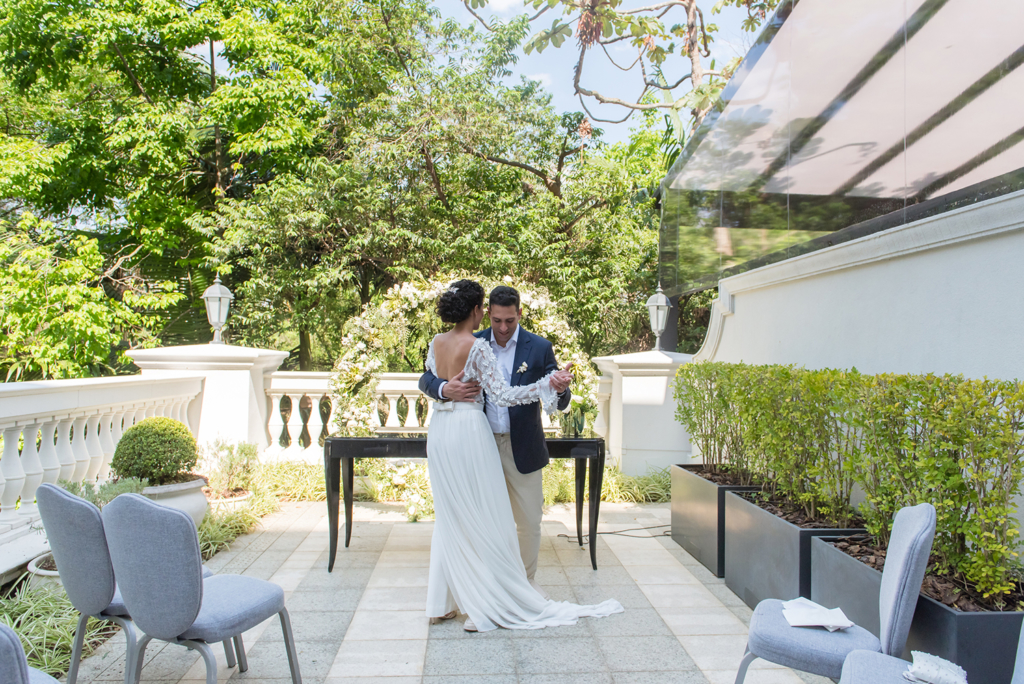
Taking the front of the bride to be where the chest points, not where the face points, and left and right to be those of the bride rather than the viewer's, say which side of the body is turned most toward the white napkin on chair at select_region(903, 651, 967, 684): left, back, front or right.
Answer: right

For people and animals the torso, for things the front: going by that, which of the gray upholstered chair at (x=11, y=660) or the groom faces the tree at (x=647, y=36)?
the gray upholstered chair

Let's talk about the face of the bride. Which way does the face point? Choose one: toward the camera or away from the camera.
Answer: away from the camera

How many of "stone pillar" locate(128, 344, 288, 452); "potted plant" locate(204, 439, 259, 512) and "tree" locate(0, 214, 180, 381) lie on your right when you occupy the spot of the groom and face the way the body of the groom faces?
3

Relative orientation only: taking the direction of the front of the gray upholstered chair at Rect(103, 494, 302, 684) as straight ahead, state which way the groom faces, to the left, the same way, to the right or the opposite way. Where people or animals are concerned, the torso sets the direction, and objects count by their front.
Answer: the opposite way

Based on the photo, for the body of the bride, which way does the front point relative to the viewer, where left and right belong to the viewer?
facing away from the viewer and to the right of the viewer

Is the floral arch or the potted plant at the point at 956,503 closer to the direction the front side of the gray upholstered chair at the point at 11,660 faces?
the floral arch

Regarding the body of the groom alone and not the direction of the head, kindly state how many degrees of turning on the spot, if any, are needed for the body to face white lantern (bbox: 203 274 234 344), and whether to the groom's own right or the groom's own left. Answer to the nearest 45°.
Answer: approximately 90° to the groom's own right

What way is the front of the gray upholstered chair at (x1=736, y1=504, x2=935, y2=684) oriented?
to the viewer's left

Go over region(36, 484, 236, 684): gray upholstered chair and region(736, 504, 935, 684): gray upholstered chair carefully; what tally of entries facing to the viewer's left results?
1
